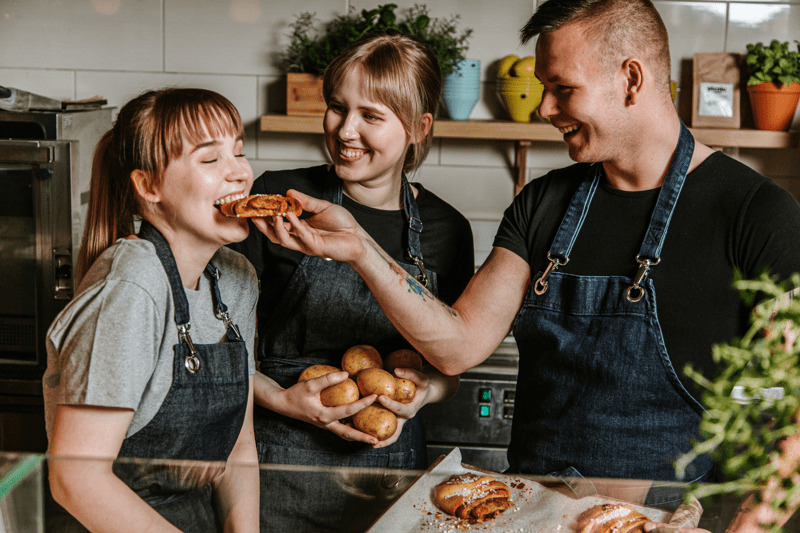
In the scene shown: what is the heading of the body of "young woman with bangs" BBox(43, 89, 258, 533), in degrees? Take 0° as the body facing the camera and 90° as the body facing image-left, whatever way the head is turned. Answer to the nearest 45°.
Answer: approximately 315°

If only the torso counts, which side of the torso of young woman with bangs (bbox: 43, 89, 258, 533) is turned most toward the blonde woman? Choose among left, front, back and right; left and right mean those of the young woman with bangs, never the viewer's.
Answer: left

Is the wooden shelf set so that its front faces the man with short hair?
yes

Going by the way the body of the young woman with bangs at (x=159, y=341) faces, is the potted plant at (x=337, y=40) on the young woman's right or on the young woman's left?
on the young woman's left

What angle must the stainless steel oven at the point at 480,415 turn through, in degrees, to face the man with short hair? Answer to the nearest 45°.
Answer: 0° — it already faces them
